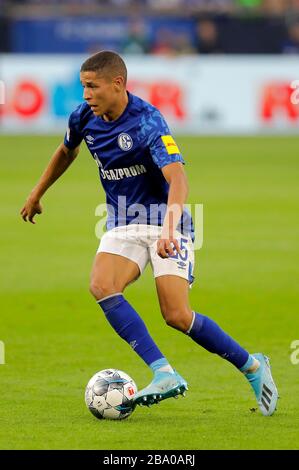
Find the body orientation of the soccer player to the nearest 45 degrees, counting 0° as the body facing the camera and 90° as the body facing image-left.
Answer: approximately 45°
